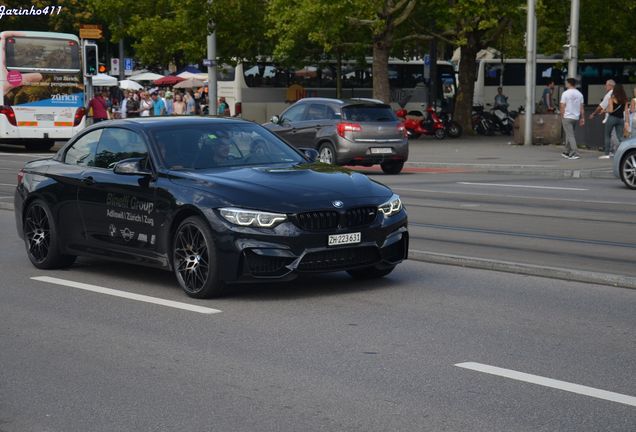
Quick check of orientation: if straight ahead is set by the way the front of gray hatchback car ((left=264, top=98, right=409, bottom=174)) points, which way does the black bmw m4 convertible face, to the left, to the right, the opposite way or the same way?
the opposite way

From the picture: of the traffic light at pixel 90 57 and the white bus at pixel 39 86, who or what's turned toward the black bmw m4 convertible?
the traffic light

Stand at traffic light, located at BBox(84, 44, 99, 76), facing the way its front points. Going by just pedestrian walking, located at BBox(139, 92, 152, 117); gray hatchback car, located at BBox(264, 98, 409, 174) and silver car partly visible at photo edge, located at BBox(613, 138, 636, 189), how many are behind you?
1

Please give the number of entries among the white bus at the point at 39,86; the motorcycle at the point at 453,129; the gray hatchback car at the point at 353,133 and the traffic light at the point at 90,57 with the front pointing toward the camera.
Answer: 1

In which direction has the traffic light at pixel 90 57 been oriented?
toward the camera

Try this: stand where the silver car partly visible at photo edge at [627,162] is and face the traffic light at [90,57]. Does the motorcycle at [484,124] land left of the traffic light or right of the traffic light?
right

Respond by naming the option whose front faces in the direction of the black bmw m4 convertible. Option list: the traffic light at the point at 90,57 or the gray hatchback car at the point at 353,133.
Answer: the traffic light

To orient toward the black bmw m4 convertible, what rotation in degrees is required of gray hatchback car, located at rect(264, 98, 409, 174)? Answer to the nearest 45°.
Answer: approximately 135° to its left

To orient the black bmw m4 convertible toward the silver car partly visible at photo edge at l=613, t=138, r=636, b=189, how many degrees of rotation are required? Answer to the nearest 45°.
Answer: approximately 90° to its left

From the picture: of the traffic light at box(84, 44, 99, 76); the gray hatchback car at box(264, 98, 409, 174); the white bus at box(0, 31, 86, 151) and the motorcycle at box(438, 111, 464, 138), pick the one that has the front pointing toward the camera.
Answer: the traffic light

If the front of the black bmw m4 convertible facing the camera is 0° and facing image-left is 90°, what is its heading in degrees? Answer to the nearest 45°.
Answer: approximately 315°

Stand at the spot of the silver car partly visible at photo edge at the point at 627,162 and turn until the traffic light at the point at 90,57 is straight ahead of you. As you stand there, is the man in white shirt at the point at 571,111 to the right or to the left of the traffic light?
right
